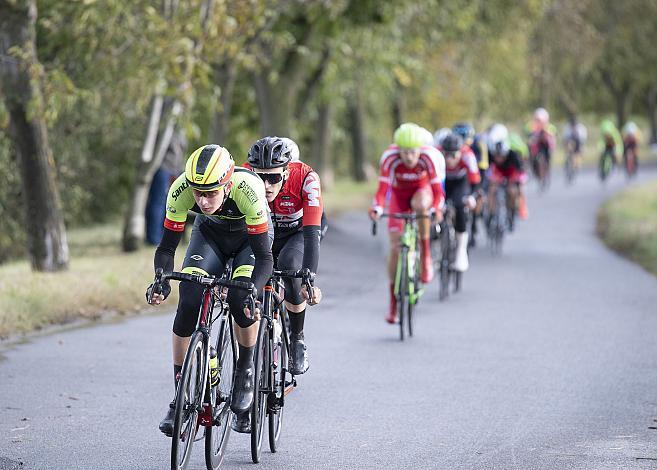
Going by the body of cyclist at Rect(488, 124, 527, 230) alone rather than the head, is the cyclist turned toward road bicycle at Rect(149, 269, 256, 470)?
yes

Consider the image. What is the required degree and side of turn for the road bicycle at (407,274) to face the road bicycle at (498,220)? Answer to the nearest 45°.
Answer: approximately 180°

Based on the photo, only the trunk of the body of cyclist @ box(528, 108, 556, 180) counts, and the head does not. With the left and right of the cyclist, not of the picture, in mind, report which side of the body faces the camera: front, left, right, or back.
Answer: front

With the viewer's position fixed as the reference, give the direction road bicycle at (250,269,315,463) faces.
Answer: facing the viewer

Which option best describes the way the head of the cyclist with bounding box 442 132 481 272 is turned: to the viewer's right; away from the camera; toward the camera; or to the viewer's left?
toward the camera

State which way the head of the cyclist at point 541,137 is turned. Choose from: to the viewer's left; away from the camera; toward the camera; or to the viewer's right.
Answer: toward the camera

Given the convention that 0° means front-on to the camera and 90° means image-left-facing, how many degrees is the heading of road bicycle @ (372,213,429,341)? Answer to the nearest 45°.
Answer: approximately 0°

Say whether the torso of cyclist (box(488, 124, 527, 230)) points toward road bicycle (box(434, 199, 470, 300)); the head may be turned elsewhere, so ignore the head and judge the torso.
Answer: yes

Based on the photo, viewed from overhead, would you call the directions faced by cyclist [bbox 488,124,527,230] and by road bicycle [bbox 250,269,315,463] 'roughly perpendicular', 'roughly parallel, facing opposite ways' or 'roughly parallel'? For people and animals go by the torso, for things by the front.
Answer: roughly parallel

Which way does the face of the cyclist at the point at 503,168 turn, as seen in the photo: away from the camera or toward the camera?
toward the camera

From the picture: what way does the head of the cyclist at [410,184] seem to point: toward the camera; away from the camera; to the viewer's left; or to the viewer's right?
toward the camera

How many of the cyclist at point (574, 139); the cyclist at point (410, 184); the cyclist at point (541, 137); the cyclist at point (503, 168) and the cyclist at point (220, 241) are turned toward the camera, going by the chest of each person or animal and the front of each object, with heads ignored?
5

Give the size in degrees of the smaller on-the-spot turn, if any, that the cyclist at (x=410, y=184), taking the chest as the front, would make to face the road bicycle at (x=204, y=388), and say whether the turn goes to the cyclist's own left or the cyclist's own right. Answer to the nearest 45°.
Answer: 0° — they already face it

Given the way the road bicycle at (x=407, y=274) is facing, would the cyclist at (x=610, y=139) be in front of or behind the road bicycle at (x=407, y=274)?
behind

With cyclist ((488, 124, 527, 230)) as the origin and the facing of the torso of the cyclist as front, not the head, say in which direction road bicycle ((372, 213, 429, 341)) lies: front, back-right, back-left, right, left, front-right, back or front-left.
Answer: front
